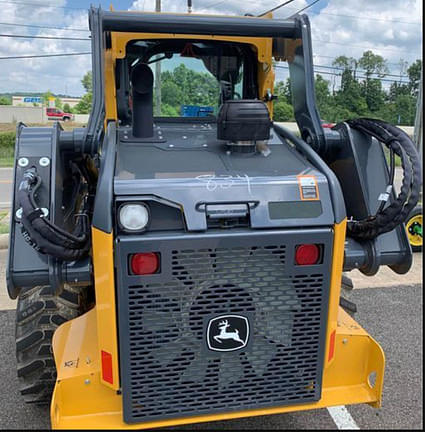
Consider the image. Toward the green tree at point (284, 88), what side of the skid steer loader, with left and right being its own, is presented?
front

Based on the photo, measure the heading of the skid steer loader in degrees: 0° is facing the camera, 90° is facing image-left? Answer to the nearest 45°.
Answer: approximately 180°

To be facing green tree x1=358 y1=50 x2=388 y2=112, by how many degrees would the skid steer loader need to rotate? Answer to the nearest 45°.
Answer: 0° — it already faces it

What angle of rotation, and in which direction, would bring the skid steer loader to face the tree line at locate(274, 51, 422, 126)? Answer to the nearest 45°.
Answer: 0° — it already faces it

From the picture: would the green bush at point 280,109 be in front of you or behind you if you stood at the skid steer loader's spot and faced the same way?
in front
